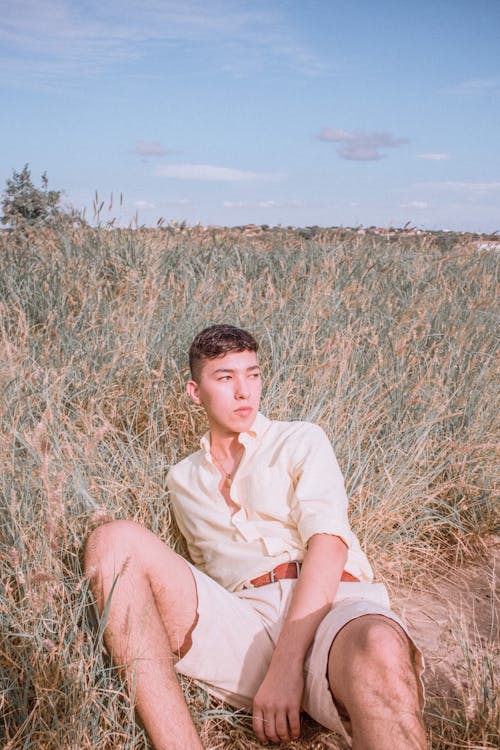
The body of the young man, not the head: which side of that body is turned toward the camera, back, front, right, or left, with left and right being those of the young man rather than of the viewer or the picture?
front

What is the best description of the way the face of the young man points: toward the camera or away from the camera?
toward the camera

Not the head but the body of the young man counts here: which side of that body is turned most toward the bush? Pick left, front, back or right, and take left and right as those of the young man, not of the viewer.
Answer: back
